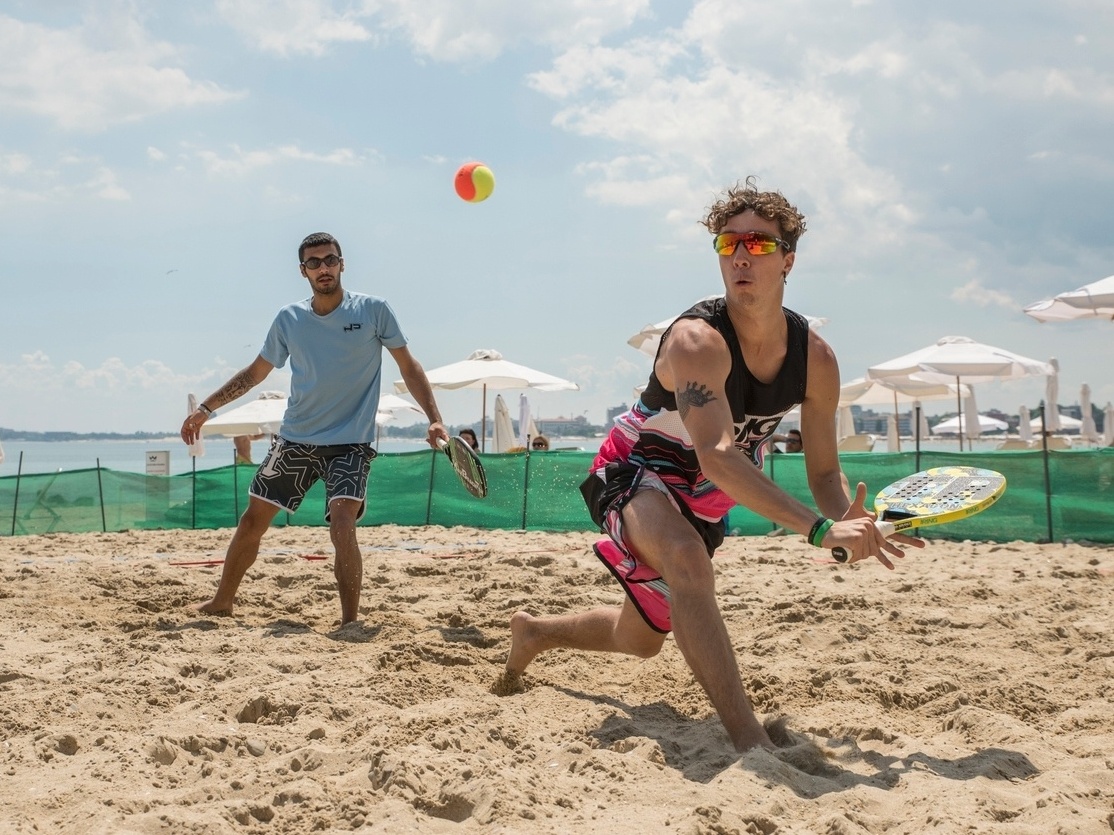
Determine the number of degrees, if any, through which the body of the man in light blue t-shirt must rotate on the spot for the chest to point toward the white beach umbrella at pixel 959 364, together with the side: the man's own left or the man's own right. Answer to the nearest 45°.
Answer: approximately 135° to the man's own left

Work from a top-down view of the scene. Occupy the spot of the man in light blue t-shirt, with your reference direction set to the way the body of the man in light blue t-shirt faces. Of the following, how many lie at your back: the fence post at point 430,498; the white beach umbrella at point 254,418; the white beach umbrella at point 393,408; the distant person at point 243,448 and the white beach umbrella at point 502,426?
5

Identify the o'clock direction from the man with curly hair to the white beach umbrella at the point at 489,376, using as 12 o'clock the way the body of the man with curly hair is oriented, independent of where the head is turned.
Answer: The white beach umbrella is roughly at 7 o'clock from the man with curly hair.

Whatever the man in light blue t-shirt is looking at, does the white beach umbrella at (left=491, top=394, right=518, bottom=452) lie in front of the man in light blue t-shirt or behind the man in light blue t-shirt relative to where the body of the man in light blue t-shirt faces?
behind

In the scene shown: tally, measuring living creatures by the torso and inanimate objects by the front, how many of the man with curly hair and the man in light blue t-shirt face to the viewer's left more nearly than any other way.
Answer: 0

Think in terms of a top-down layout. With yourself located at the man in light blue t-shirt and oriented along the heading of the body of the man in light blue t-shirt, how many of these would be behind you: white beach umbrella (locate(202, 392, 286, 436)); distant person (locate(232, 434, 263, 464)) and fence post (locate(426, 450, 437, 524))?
3

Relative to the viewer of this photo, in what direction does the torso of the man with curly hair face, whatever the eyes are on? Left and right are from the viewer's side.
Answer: facing the viewer and to the right of the viewer

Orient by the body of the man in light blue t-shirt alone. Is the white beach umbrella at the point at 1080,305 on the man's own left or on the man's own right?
on the man's own left

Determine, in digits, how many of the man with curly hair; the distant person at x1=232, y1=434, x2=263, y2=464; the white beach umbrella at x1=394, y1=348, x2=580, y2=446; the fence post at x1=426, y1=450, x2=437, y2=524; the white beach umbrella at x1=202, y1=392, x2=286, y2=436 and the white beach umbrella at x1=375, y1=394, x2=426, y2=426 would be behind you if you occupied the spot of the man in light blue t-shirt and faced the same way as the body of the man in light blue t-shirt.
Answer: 5

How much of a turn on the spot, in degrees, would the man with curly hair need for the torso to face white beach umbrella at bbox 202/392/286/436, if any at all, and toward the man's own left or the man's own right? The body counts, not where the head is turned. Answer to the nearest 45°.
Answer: approximately 180°

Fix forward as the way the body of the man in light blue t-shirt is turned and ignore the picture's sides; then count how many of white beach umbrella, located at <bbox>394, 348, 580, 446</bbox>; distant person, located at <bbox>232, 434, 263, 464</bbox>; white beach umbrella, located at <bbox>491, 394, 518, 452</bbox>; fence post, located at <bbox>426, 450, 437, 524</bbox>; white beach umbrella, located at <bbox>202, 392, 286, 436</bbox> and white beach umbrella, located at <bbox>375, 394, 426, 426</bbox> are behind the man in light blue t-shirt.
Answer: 6

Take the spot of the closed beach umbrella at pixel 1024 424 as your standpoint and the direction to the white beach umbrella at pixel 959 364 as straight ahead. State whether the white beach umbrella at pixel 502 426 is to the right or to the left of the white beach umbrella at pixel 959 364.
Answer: right

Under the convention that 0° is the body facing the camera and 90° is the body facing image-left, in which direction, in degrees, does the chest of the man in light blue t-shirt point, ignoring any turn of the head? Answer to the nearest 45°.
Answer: approximately 0°
